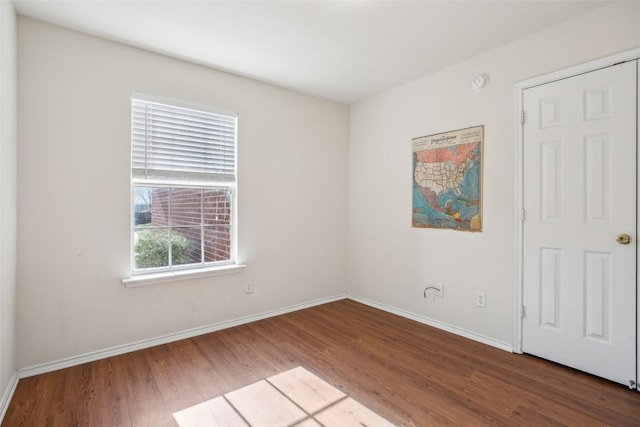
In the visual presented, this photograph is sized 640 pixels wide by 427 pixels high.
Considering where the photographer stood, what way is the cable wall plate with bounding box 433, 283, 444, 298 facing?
facing the viewer and to the left of the viewer

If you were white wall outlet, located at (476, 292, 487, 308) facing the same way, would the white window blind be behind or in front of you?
in front

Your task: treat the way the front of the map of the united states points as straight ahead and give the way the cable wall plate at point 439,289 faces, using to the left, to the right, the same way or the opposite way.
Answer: the same way

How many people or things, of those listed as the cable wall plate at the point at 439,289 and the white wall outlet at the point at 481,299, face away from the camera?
0

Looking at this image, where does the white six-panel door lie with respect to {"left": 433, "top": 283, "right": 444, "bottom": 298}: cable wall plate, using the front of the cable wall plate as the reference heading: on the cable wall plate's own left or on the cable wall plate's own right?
on the cable wall plate's own left

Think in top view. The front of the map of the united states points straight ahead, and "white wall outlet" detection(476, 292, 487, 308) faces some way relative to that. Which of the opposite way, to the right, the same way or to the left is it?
the same way

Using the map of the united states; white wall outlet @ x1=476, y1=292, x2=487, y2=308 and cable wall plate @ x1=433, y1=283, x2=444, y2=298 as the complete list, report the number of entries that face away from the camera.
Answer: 0

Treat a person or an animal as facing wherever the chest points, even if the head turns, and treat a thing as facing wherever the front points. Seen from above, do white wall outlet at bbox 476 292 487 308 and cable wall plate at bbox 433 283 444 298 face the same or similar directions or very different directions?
same or similar directions

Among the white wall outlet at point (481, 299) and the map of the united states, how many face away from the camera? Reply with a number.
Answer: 0

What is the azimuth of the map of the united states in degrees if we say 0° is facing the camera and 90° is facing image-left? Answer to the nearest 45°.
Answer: approximately 45°
